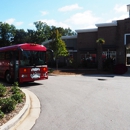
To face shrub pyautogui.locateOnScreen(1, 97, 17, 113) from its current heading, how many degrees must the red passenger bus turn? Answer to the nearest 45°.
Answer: approximately 45° to its right

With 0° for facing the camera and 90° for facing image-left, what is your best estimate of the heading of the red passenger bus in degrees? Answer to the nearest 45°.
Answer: approximately 315°

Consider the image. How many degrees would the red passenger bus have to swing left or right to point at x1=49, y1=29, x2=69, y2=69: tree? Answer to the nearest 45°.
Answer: approximately 135° to its left
